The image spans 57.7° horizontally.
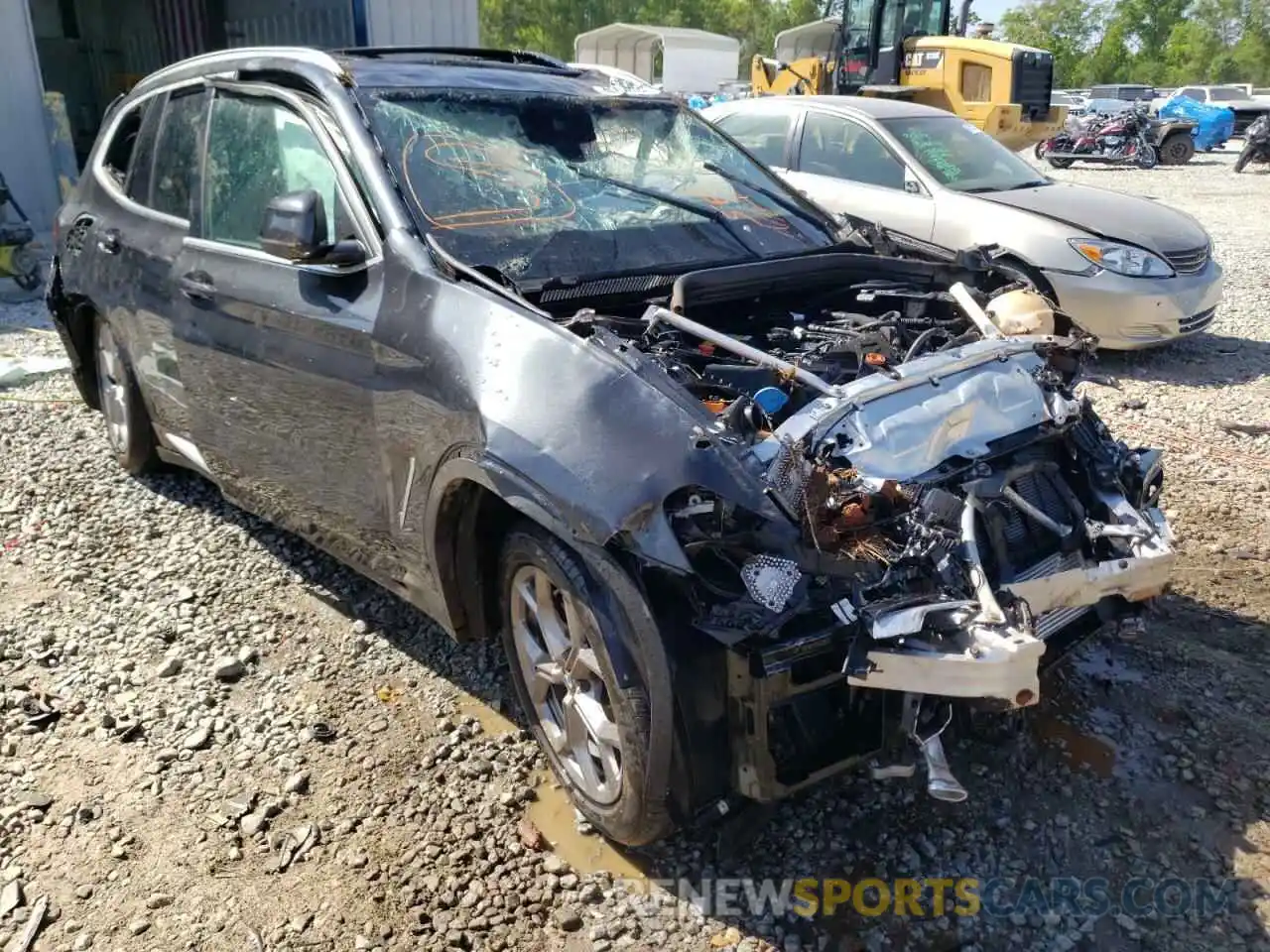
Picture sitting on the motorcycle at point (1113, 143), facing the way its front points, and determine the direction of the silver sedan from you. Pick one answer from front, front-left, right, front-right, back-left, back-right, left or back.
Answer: right

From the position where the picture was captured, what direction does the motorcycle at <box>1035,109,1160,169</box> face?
facing to the right of the viewer

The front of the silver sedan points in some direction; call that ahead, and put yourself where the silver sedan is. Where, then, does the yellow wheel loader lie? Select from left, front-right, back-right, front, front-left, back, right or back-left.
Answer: back-left

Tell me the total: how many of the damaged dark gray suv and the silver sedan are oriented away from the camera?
0

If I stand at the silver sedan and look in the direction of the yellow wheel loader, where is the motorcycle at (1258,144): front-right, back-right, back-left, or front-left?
front-right

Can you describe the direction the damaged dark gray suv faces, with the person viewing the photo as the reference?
facing the viewer and to the right of the viewer

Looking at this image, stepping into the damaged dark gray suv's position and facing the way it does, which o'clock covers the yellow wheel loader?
The yellow wheel loader is roughly at 8 o'clock from the damaged dark gray suv.

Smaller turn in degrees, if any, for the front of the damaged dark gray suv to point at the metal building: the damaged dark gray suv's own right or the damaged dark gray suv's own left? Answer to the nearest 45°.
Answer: approximately 180°

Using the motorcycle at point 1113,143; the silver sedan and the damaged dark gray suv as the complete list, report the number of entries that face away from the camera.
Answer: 0
